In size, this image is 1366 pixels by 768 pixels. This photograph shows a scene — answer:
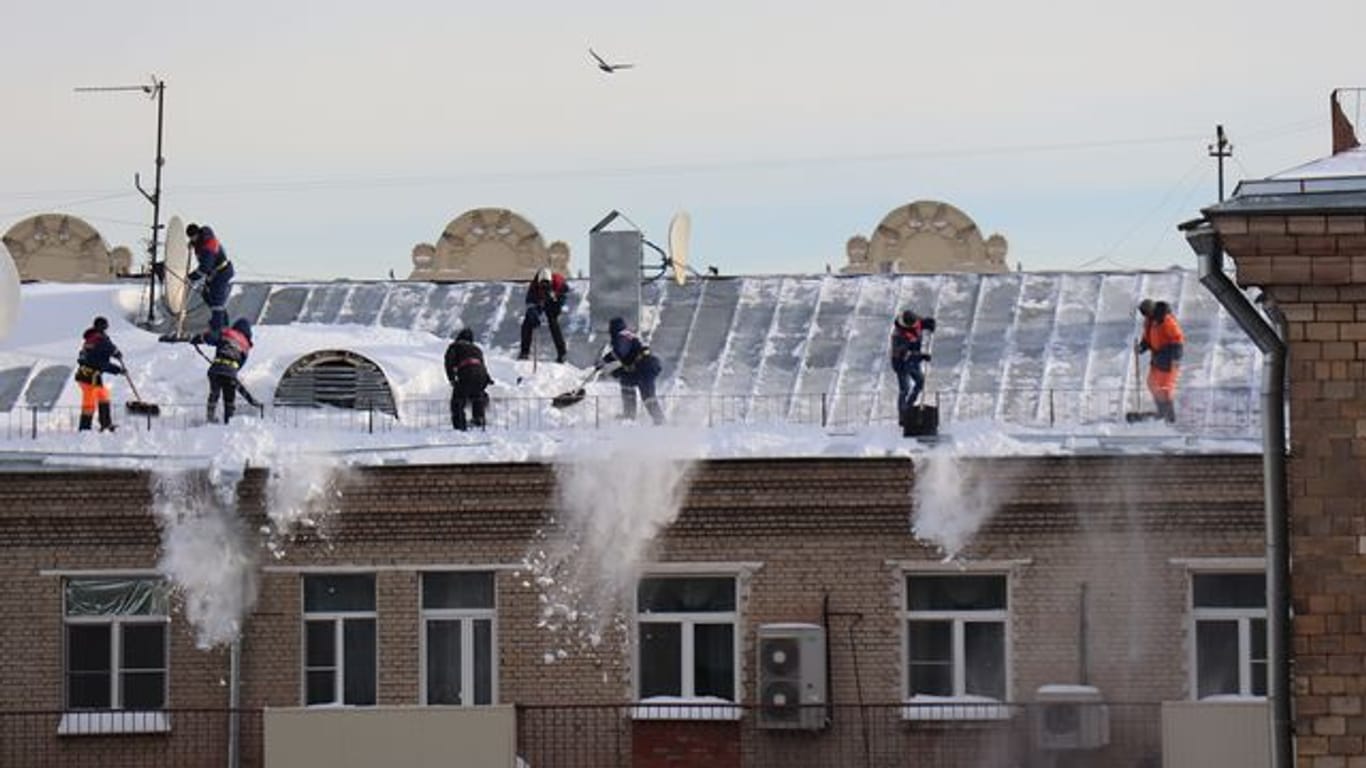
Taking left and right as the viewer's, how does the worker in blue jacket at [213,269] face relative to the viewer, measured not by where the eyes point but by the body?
facing to the left of the viewer

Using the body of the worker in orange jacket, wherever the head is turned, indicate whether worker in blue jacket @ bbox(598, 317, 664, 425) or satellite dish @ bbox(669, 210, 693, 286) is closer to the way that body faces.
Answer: the worker in blue jacket

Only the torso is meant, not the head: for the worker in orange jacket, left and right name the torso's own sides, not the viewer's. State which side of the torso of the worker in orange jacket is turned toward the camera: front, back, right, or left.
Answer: left

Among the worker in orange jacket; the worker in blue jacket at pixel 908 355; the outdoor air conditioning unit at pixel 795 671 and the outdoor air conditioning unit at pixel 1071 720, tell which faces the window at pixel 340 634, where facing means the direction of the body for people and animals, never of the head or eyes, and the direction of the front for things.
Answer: the worker in orange jacket

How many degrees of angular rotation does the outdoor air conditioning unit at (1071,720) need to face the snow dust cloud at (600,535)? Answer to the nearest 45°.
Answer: approximately 90° to its right
